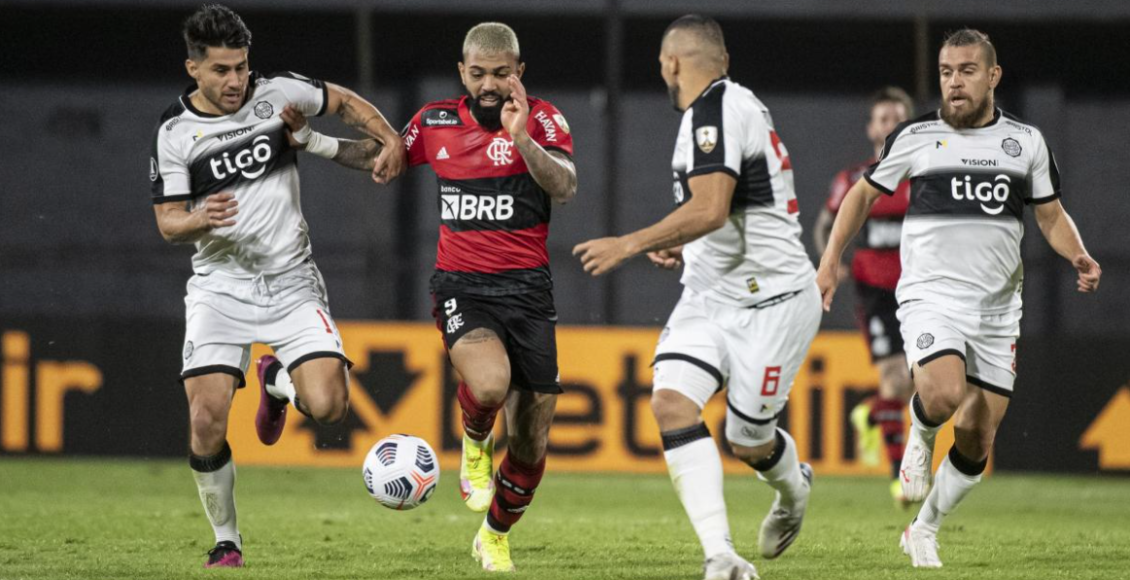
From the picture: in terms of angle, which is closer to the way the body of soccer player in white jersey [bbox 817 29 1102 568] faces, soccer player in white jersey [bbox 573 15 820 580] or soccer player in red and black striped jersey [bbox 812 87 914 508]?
the soccer player in white jersey

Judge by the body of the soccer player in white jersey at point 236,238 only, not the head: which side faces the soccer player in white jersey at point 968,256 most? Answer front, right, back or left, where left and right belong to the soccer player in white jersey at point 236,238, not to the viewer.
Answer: left

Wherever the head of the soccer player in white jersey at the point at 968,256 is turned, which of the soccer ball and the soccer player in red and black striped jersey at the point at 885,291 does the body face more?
the soccer ball

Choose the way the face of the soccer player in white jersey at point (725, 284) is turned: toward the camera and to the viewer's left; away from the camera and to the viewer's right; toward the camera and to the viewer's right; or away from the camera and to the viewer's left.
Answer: away from the camera and to the viewer's left

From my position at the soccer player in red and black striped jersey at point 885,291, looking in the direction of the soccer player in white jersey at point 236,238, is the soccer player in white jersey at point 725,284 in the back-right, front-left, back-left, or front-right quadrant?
front-left

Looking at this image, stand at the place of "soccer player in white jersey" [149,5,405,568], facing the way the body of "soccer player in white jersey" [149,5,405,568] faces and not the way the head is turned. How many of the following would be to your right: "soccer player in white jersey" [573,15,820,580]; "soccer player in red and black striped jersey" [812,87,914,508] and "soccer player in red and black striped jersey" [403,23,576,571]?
0

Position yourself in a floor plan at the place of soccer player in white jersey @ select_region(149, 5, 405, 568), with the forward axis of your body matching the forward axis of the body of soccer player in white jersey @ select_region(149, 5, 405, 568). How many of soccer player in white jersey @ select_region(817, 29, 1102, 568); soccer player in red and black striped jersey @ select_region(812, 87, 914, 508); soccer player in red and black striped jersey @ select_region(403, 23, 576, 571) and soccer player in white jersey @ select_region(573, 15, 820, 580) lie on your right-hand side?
0

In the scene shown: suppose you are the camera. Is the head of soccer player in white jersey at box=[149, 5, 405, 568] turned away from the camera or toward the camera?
toward the camera

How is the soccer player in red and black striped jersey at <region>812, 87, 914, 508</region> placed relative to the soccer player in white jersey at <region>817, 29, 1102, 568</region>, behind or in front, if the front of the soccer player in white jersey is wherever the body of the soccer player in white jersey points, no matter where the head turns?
behind

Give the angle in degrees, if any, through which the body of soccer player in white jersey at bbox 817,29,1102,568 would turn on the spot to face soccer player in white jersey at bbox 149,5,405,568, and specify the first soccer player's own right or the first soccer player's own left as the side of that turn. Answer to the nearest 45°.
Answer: approximately 90° to the first soccer player's own right

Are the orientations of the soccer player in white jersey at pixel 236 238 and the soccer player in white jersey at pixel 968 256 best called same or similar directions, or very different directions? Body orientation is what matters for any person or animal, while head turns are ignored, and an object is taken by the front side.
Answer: same or similar directions

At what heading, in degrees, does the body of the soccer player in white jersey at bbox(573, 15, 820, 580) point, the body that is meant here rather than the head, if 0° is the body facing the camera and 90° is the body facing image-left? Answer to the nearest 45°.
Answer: approximately 90°

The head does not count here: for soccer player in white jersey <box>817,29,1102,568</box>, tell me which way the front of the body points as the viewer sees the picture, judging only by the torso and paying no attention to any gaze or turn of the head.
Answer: toward the camera

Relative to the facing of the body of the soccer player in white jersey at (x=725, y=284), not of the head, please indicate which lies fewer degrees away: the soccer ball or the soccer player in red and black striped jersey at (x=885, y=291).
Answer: the soccer ball

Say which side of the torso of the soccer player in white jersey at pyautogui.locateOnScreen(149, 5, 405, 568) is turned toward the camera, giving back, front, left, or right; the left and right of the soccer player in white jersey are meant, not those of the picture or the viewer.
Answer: front
